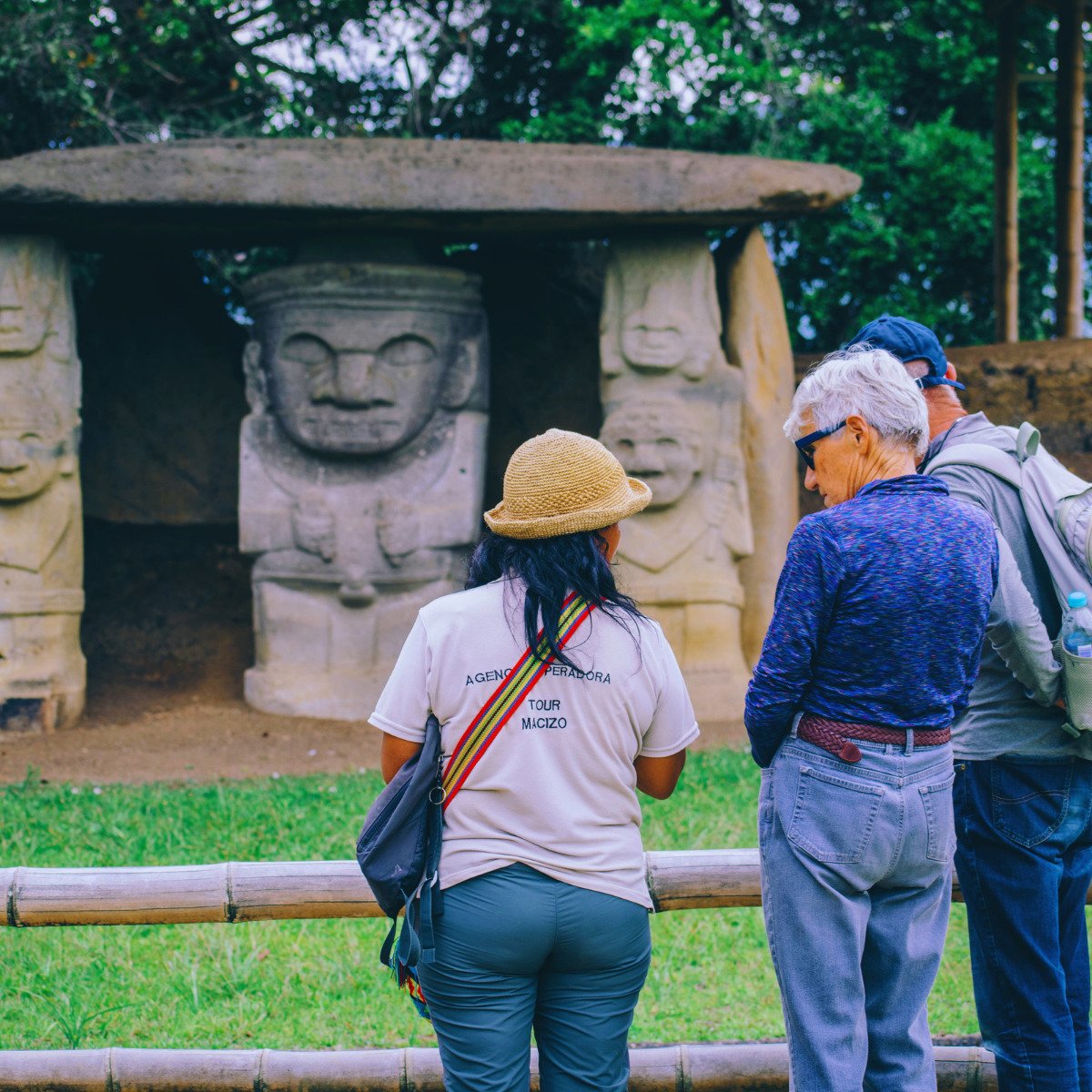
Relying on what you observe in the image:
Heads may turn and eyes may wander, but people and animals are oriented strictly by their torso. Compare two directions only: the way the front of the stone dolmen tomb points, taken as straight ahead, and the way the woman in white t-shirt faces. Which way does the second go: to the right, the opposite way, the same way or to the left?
the opposite way

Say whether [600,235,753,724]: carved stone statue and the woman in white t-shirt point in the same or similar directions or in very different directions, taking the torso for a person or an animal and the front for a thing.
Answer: very different directions

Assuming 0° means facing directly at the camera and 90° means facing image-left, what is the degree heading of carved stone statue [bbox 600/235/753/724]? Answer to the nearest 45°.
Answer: approximately 0°

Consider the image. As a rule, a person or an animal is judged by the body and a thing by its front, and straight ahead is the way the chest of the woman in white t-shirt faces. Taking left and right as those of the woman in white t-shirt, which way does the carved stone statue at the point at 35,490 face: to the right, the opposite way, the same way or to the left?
the opposite way

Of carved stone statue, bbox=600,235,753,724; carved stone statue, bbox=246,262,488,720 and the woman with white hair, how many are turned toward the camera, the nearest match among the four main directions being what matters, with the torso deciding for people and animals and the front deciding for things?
2

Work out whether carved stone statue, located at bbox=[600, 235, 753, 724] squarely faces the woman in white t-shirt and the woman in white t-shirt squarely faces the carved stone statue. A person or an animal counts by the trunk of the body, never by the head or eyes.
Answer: yes

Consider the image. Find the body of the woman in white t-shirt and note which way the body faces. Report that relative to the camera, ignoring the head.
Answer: away from the camera

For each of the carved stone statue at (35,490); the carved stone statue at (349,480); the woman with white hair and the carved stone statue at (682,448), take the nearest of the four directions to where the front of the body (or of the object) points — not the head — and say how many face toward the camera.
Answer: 3

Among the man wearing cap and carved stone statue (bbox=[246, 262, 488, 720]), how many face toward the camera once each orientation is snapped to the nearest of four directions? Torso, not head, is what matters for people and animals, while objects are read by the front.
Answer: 1

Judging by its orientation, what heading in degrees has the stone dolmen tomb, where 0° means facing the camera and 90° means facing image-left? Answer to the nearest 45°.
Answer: approximately 0°
